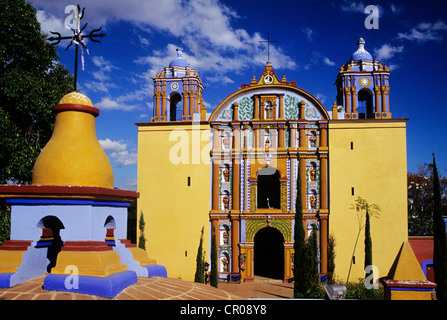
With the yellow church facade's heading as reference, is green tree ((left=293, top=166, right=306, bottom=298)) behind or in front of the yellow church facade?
in front

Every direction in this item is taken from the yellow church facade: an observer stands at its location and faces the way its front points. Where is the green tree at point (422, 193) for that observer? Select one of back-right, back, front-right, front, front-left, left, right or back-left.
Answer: back-left

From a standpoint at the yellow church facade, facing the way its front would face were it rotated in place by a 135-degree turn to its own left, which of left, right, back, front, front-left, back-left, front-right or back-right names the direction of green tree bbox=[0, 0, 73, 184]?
back

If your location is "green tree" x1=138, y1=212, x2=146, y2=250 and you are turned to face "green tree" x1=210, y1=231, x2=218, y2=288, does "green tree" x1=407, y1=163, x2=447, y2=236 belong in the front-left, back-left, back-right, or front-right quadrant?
front-left

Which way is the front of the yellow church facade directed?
toward the camera

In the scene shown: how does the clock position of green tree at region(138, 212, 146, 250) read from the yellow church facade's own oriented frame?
The green tree is roughly at 3 o'clock from the yellow church facade.
